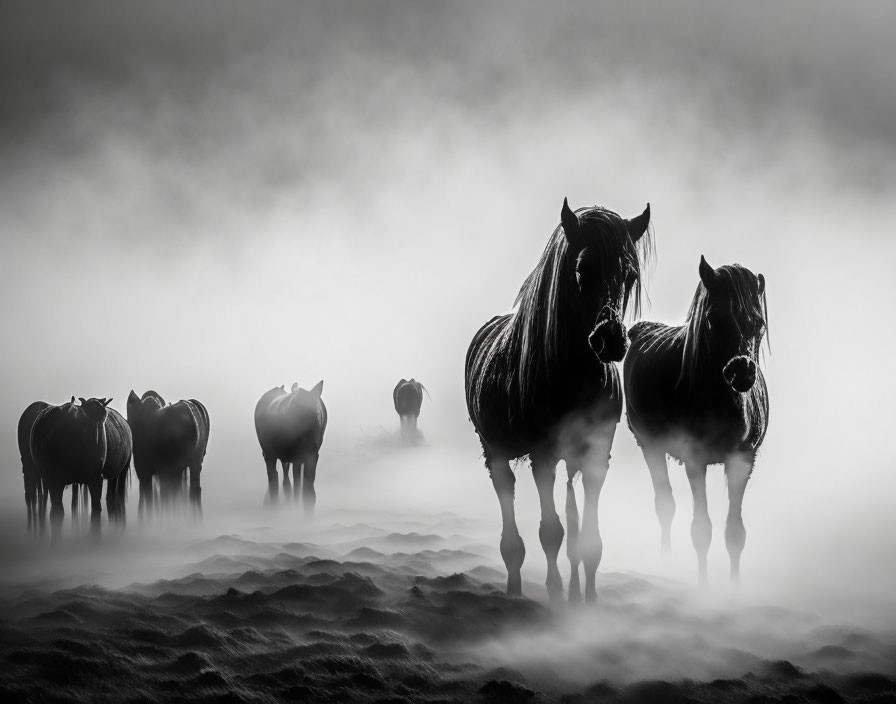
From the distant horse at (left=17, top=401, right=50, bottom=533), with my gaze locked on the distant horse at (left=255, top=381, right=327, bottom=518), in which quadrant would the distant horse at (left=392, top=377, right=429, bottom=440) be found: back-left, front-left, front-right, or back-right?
front-left

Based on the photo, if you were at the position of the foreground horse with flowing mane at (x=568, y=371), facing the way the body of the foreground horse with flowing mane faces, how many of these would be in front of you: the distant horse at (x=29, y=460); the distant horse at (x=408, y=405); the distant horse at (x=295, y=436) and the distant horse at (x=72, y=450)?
0

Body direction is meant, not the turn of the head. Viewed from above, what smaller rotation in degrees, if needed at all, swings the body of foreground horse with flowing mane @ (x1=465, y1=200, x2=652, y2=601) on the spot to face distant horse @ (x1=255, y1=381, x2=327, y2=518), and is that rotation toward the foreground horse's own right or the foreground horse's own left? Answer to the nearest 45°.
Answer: approximately 180°

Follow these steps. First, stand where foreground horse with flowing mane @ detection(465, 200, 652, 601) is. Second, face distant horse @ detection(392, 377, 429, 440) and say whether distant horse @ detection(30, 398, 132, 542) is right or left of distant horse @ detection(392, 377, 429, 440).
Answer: left

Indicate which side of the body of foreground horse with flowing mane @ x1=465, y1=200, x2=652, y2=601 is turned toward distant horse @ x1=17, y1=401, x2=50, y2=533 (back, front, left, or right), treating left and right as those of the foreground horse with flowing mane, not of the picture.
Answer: back

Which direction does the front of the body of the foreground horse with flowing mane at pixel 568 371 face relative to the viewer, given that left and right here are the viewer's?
facing the viewer and to the right of the viewer

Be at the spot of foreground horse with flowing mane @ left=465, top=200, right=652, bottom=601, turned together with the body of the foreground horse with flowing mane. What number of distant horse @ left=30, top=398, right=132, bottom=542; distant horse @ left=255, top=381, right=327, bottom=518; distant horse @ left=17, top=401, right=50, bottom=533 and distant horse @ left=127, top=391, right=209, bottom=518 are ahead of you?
0

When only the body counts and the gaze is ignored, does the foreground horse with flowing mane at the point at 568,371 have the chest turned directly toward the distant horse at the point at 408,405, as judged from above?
no

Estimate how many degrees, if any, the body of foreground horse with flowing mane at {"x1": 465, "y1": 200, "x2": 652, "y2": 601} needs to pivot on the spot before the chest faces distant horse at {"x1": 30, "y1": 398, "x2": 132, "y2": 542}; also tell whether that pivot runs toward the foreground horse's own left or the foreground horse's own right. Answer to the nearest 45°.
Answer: approximately 180°

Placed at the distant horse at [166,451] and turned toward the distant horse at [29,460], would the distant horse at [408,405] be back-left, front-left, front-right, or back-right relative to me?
back-right
